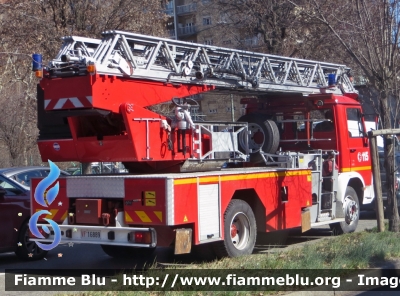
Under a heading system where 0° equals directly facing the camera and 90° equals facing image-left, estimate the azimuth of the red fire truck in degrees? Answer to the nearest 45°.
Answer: approximately 225°
